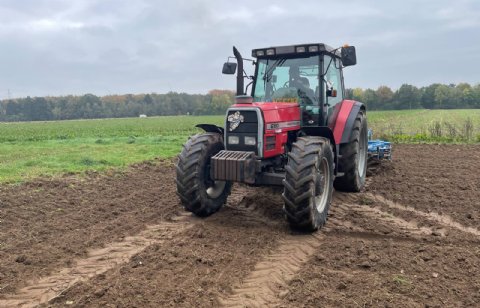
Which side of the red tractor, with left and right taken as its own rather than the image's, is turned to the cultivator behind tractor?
back

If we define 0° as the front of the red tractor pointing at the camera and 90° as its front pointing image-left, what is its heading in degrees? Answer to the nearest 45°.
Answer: approximately 45°
